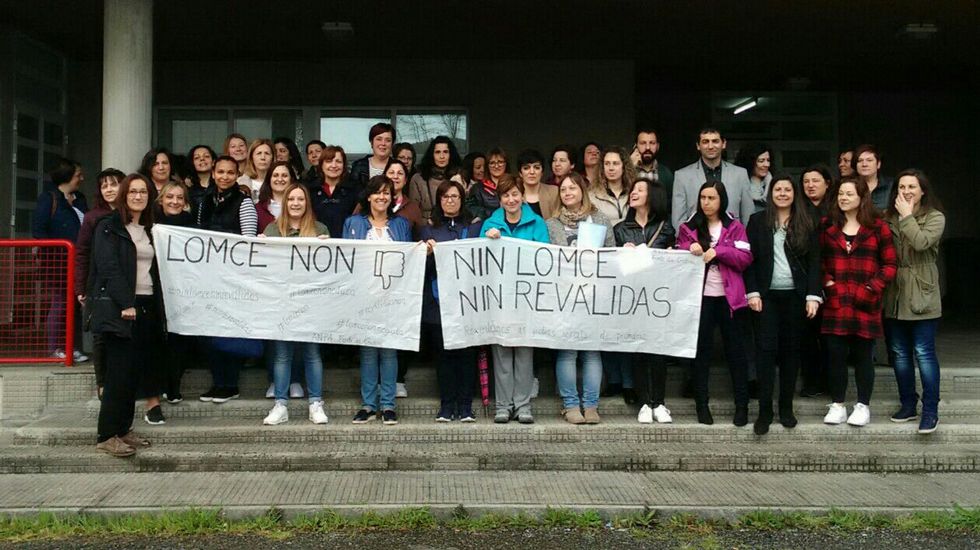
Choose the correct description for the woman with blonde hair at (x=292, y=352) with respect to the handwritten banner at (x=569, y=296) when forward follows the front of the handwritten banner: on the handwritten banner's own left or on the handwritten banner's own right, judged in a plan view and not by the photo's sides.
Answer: on the handwritten banner's own right

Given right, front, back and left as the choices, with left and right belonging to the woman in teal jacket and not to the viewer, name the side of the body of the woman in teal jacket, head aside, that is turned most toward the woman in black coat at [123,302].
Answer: right

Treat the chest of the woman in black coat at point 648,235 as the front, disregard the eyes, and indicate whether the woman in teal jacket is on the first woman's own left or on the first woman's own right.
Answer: on the first woman's own right

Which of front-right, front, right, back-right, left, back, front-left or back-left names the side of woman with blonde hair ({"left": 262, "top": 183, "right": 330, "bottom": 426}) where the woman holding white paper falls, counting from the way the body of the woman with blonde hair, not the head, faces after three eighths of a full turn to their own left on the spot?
front-right

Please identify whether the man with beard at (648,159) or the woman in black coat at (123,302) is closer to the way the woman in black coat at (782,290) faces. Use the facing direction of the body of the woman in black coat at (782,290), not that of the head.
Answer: the woman in black coat

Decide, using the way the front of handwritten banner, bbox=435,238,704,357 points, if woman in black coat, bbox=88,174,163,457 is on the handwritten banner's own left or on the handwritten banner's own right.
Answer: on the handwritten banner's own right

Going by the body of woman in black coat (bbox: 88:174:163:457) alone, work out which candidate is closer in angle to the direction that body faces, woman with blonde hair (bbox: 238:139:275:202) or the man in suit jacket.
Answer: the man in suit jacket

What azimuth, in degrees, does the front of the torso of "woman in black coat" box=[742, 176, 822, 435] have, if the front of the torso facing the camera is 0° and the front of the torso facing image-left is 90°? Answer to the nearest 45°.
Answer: approximately 0°

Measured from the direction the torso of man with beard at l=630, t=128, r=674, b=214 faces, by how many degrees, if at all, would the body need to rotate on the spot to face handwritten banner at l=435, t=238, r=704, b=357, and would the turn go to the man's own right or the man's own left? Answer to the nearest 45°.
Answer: approximately 45° to the man's own right

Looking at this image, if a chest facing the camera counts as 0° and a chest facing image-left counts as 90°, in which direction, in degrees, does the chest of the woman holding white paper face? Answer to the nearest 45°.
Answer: approximately 0°

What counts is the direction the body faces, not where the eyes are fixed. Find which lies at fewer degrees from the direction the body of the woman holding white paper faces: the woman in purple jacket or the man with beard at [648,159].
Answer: the woman in purple jacket
